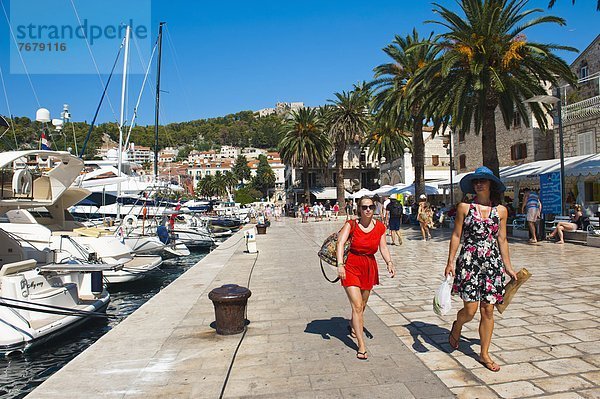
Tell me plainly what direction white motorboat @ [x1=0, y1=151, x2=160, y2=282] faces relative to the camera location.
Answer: facing away from the viewer and to the left of the viewer

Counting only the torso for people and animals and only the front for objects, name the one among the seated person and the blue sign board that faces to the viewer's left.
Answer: the seated person

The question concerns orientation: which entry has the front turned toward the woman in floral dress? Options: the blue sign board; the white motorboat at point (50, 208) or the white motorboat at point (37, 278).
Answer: the blue sign board

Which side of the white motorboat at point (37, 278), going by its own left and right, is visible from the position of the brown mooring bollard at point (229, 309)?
back

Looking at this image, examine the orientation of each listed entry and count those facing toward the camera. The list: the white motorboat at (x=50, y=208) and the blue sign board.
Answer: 1

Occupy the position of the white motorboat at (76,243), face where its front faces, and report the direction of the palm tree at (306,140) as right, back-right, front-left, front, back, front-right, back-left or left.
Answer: right

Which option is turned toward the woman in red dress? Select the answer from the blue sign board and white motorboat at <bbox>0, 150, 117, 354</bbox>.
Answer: the blue sign board

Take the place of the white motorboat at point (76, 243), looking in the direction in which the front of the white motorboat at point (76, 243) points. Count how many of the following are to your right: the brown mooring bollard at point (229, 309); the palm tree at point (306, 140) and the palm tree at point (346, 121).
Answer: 2

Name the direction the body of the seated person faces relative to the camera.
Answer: to the viewer's left
